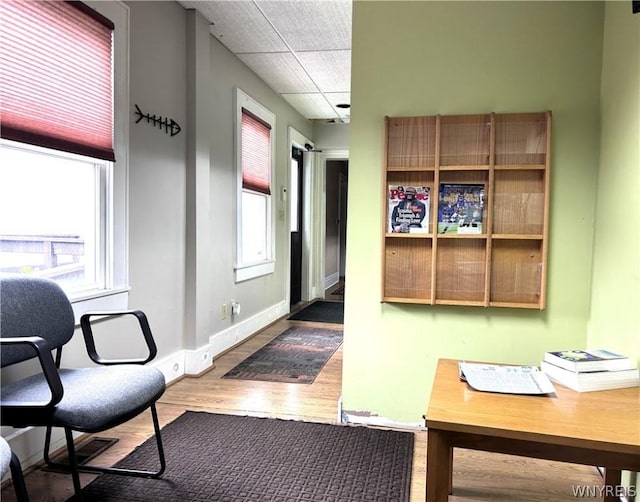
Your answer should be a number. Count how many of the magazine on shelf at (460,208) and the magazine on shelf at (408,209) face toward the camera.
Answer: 2

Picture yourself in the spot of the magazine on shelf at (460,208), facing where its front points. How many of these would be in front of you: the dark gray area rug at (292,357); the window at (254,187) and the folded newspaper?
1

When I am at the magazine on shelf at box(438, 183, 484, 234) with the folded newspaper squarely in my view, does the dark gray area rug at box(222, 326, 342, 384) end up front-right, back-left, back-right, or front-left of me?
back-right

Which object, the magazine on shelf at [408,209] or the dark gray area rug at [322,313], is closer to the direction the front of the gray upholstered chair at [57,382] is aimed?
the magazine on shelf

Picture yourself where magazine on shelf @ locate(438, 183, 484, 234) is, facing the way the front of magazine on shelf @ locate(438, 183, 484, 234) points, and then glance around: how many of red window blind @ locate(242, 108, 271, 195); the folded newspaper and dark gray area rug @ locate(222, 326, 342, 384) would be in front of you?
1

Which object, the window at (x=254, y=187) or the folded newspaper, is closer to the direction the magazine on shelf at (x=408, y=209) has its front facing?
the folded newspaper

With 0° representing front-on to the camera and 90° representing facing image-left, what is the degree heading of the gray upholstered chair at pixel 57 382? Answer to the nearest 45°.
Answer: approximately 315°

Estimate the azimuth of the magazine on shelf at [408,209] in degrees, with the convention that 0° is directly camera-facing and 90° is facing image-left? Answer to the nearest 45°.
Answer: approximately 0°

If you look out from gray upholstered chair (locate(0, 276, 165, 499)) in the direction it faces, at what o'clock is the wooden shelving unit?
The wooden shelving unit is roughly at 11 o'clock from the gray upholstered chair.

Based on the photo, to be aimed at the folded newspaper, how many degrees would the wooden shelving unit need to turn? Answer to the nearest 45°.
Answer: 0° — it already faces it

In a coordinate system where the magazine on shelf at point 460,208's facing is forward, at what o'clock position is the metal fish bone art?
The metal fish bone art is roughly at 3 o'clock from the magazine on shelf.
